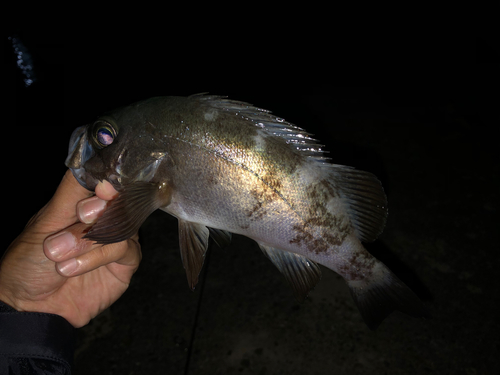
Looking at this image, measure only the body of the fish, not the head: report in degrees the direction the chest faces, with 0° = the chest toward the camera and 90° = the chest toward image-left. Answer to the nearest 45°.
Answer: approximately 90°
